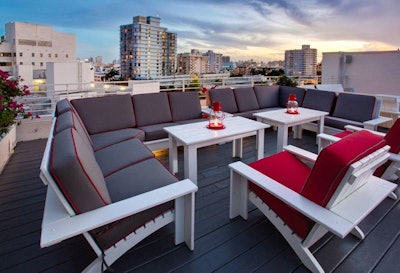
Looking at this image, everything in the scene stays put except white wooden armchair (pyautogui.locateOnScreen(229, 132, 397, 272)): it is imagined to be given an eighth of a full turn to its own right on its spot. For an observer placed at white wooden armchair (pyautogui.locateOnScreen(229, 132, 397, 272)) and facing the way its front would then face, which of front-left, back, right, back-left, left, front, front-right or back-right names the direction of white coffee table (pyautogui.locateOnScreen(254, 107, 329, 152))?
front

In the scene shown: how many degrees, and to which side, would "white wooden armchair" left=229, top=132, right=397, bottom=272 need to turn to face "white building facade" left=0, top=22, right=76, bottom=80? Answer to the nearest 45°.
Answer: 0° — it already faces it

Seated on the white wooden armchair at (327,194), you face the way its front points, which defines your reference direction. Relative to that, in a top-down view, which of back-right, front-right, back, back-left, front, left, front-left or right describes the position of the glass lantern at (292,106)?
front-right

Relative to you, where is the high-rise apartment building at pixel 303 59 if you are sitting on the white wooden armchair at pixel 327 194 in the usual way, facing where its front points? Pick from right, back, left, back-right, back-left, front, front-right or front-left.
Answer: front-right

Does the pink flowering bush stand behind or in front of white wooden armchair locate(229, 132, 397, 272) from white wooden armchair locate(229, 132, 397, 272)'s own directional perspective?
in front

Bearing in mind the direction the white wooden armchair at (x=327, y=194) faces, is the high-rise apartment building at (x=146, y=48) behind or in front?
in front

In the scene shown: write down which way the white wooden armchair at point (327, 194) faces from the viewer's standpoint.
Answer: facing away from the viewer and to the left of the viewer

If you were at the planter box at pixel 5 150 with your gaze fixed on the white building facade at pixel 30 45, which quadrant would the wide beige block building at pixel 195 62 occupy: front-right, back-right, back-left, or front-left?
front-right

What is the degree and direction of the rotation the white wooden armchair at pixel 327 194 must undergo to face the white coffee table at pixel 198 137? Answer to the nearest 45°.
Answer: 0° — it already faces it
